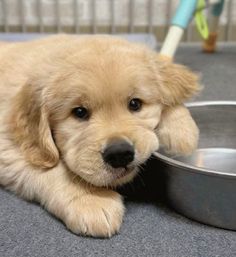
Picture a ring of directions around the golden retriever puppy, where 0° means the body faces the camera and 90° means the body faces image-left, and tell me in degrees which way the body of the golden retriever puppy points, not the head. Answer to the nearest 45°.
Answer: approximately 315°
